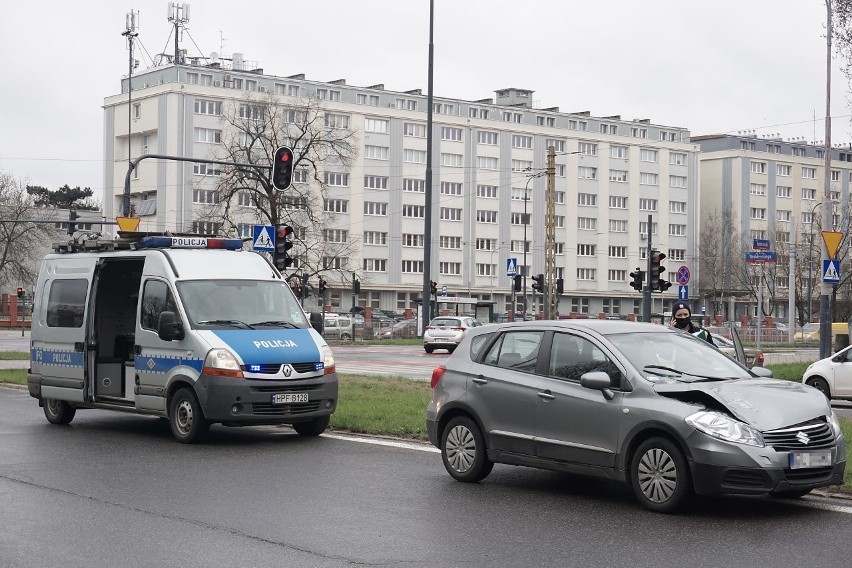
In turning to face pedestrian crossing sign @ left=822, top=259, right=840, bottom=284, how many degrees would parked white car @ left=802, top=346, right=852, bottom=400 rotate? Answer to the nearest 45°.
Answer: approximately 90° to its right

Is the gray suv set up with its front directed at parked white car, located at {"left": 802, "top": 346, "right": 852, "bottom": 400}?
no

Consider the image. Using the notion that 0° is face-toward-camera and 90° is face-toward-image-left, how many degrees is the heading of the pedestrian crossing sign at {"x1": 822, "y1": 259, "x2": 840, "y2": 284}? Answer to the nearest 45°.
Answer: approximately 0°

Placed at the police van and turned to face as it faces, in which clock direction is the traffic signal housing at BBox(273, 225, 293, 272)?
The traffic signal housing is roughly at 8 o'clock from the police van.

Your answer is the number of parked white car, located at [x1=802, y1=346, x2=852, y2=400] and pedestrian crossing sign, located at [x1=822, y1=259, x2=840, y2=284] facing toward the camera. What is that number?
1

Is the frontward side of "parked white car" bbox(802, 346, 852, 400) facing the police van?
no

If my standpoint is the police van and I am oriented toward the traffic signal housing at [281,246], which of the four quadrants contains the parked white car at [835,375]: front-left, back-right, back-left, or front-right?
front-right

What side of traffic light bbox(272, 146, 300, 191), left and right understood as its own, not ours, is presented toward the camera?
front

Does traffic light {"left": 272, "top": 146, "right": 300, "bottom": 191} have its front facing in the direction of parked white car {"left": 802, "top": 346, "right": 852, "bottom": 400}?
no

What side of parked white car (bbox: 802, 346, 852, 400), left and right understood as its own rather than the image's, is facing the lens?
left

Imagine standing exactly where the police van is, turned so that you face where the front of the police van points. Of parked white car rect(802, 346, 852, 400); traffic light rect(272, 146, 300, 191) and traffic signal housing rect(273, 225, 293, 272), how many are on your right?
0

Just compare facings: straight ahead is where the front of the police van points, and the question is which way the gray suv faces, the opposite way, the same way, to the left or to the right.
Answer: the same way

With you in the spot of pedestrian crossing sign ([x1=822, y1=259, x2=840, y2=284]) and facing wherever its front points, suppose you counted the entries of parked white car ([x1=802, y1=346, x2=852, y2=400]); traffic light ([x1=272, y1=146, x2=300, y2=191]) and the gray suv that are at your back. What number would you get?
0
